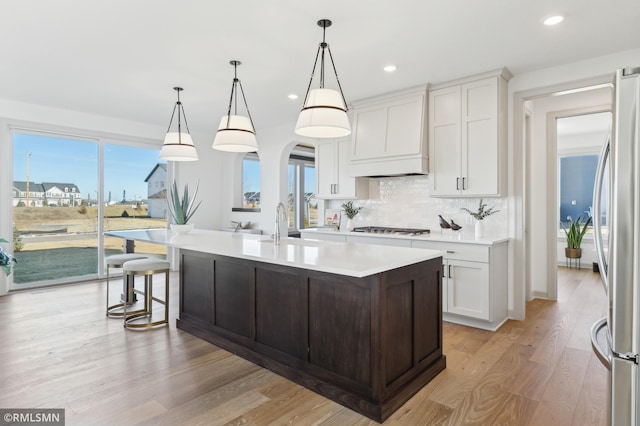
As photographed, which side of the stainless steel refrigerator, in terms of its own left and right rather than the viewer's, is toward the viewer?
left

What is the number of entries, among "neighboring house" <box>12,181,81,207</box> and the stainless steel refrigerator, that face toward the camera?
1

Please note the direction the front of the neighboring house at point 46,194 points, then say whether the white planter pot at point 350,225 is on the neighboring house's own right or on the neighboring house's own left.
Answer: on the neighboring house's own left

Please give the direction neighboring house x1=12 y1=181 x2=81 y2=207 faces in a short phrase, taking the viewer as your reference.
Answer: facing the viewer

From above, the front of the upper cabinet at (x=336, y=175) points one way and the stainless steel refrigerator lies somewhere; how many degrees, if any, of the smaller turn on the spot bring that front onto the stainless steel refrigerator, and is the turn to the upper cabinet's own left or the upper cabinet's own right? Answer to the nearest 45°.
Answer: approximately 45° to the upper cabinet's own left

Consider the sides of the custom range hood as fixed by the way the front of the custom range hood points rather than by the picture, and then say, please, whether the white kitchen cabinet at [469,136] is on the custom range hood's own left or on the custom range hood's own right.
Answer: on the custom range hood's own left

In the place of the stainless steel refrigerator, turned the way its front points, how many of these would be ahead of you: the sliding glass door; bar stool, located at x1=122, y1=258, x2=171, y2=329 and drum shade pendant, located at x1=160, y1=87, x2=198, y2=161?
3

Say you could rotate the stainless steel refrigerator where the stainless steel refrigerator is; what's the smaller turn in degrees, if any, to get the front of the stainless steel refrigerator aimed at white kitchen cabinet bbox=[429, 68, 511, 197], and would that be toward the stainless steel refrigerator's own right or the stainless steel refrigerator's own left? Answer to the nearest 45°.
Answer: approximately 45° to the stainless steel refrigerator's own right

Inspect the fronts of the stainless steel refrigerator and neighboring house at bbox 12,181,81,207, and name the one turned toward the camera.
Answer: the neighboring house

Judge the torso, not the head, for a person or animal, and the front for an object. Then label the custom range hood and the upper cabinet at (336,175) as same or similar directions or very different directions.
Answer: same or similar directions

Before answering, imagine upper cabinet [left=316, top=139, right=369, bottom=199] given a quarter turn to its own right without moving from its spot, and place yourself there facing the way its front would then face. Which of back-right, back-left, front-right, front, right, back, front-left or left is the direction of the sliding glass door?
front-left

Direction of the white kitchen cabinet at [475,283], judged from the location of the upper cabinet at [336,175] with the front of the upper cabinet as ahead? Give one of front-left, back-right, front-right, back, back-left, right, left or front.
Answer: left

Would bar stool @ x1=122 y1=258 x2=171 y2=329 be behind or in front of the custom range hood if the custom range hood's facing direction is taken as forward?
in front

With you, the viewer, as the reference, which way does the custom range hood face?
facing the viewer and to the left of the viewer

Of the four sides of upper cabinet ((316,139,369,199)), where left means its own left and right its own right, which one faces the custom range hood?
left

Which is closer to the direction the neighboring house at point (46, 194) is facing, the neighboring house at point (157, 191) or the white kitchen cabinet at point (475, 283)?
the white kitchen cabinet

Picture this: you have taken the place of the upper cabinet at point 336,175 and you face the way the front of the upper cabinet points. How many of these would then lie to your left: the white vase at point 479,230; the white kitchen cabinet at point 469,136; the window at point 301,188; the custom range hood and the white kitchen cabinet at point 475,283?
4
